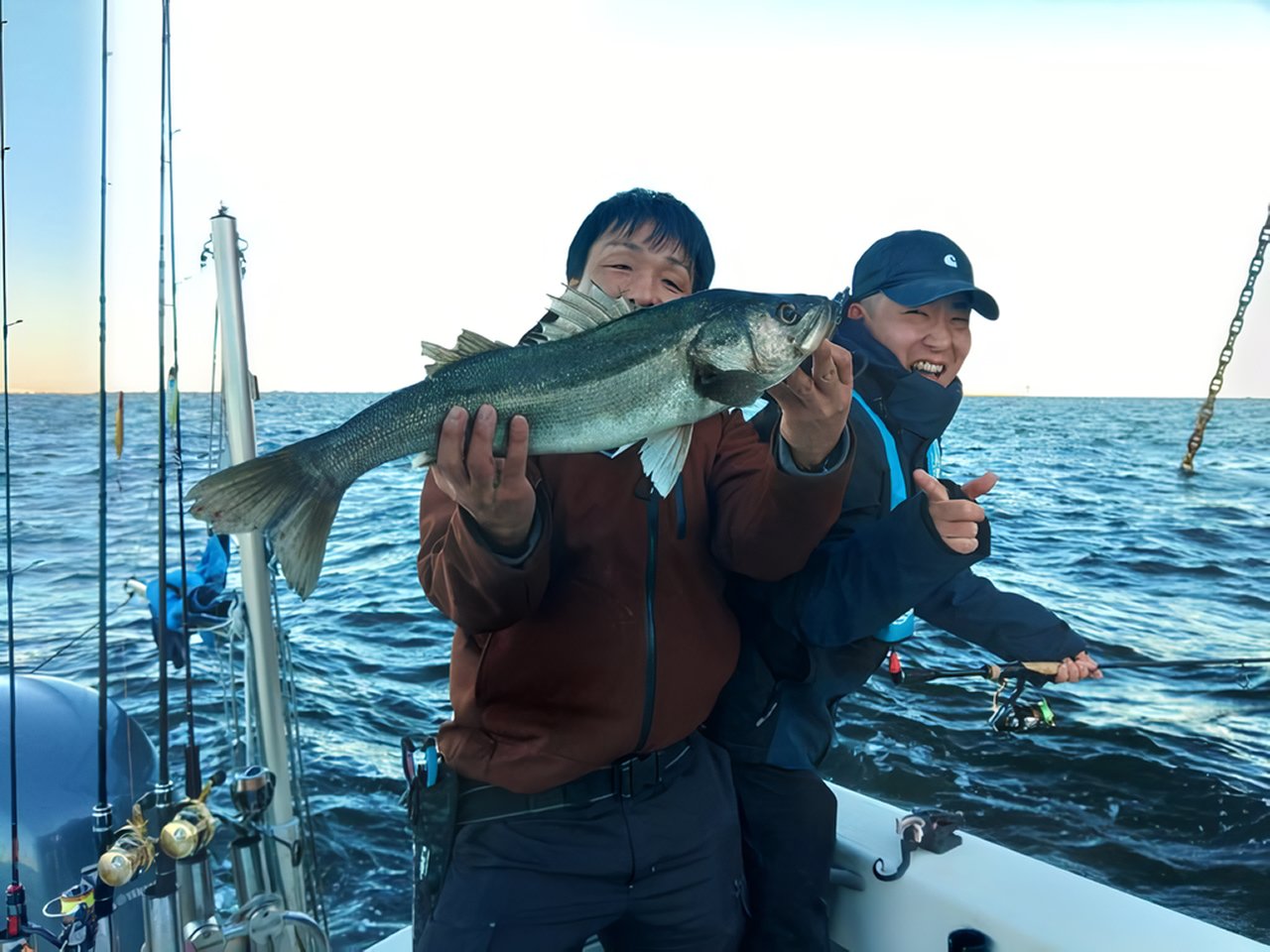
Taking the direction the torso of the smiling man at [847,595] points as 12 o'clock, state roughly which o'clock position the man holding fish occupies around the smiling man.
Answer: The man holding fish is roughly at 3 o'clock from the smiling man.

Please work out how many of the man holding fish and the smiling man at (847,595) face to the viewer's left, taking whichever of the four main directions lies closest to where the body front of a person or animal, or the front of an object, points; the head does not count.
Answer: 0

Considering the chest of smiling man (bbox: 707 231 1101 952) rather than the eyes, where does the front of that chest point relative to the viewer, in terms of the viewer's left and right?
facing the viewer and to the right of the viewer

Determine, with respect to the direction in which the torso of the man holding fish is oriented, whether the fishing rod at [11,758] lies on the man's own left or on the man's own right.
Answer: on the man's own right

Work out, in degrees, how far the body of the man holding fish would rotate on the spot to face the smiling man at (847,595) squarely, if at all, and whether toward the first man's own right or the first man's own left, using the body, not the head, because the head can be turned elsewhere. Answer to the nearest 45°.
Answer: approximately 135° to the first man's own left

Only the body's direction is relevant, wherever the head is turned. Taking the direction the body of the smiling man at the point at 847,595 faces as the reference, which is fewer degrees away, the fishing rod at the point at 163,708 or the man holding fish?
the man holding fish

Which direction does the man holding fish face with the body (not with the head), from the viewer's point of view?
toward the camera

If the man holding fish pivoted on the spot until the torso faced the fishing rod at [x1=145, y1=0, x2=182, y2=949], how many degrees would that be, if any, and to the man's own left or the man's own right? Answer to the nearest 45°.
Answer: approximately 90° to the man's own right
